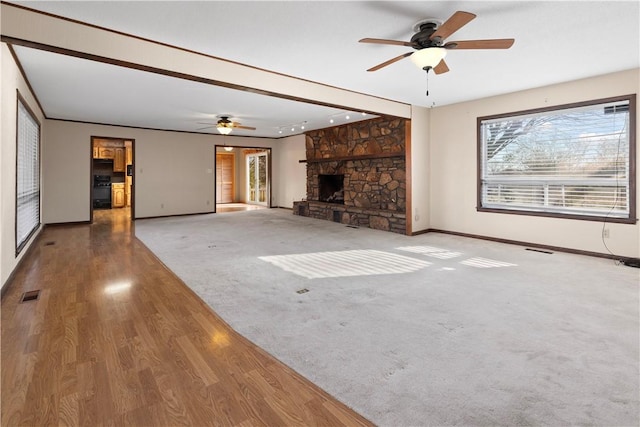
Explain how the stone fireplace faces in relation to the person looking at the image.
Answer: facing the viewer and to the left of the viewer

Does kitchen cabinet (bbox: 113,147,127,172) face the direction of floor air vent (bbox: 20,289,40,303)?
yes

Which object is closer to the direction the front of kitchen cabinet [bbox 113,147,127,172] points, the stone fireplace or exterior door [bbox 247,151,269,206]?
the stone fireplace

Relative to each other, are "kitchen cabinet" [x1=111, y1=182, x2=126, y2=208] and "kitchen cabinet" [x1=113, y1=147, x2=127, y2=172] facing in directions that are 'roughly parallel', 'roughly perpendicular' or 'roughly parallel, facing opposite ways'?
roughly parallel

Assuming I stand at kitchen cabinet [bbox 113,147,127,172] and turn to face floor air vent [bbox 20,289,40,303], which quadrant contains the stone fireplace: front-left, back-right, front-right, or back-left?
front-left

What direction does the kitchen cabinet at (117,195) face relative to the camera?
toward the camera

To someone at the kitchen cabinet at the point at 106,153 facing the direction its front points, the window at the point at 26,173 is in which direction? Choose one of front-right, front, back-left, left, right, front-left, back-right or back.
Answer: front

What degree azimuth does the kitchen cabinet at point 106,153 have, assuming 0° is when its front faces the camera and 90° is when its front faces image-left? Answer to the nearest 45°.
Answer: approximately 0°

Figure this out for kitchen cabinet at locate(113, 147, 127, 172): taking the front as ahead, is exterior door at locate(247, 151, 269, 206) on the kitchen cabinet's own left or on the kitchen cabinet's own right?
on the kitchen cabinet's own left

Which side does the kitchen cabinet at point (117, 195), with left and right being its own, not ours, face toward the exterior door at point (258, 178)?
left

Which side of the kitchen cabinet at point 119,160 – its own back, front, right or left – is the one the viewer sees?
front

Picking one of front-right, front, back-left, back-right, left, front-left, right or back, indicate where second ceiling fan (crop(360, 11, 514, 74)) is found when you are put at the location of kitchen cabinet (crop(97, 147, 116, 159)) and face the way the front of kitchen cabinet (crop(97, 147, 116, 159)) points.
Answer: front
